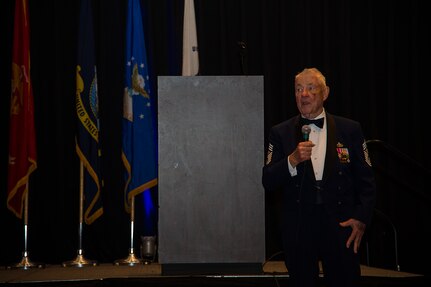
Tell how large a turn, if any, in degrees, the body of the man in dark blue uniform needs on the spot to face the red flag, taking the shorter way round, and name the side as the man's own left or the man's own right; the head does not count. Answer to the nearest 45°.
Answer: approximately 135° to the man's own right

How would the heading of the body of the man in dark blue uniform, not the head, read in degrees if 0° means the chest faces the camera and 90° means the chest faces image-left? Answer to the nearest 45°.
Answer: approximately 0°

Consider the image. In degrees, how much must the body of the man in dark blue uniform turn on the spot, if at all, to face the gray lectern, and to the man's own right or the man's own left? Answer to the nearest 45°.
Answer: approximately 135° to the man's own right

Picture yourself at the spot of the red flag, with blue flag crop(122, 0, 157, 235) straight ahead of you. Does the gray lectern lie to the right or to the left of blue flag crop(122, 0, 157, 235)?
right
